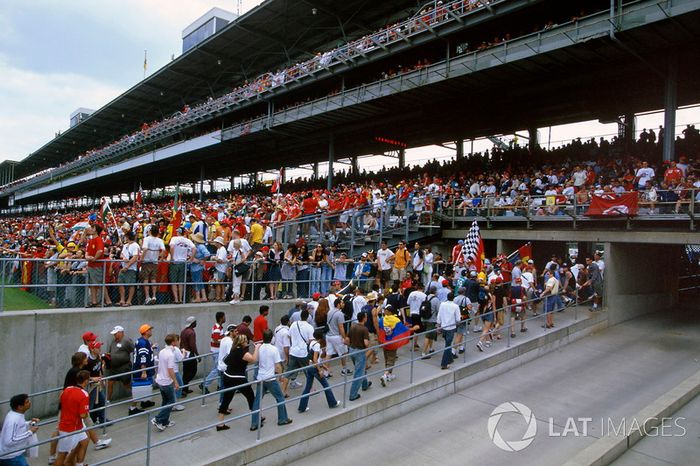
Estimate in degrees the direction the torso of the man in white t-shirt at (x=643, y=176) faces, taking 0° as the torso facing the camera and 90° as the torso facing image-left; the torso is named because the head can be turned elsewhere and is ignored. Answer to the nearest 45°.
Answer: approximately 45°

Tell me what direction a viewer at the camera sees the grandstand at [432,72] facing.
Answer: facing the viewer and to the left of the viewer

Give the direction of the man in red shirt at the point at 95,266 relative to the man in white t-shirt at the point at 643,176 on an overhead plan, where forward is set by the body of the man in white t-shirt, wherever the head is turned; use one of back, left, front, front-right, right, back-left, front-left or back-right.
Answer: front

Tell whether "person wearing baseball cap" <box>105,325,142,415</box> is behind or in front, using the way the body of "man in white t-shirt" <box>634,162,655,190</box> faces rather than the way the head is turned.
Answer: in front

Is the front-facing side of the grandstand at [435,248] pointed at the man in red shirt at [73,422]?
yes
